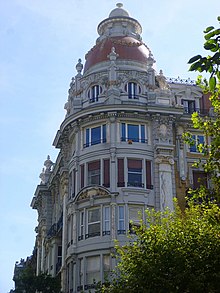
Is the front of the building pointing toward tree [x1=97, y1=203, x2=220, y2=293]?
yes

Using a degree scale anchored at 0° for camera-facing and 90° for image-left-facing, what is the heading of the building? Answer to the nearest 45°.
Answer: approximately 0°
